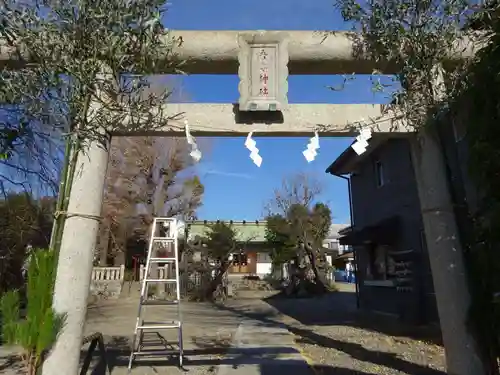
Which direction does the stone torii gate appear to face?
toward the camera

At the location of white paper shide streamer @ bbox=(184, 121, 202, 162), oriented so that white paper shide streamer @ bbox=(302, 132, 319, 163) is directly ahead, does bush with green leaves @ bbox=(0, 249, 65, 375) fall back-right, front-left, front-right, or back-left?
back-right

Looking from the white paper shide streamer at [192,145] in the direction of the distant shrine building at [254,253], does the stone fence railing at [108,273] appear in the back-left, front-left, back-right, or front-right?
front-left

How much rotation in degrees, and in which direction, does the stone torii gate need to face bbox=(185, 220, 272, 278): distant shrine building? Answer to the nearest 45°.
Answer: approximately 180°

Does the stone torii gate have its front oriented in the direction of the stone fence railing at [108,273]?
no

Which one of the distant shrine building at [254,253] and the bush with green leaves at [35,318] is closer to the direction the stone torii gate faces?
the bush with green leaves

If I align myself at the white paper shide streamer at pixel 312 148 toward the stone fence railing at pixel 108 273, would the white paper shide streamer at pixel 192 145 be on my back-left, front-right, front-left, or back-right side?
front-left

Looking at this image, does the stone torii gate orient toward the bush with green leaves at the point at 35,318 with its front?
no

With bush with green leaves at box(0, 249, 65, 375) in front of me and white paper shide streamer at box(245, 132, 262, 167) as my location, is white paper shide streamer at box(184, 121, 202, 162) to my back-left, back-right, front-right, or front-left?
front-right
